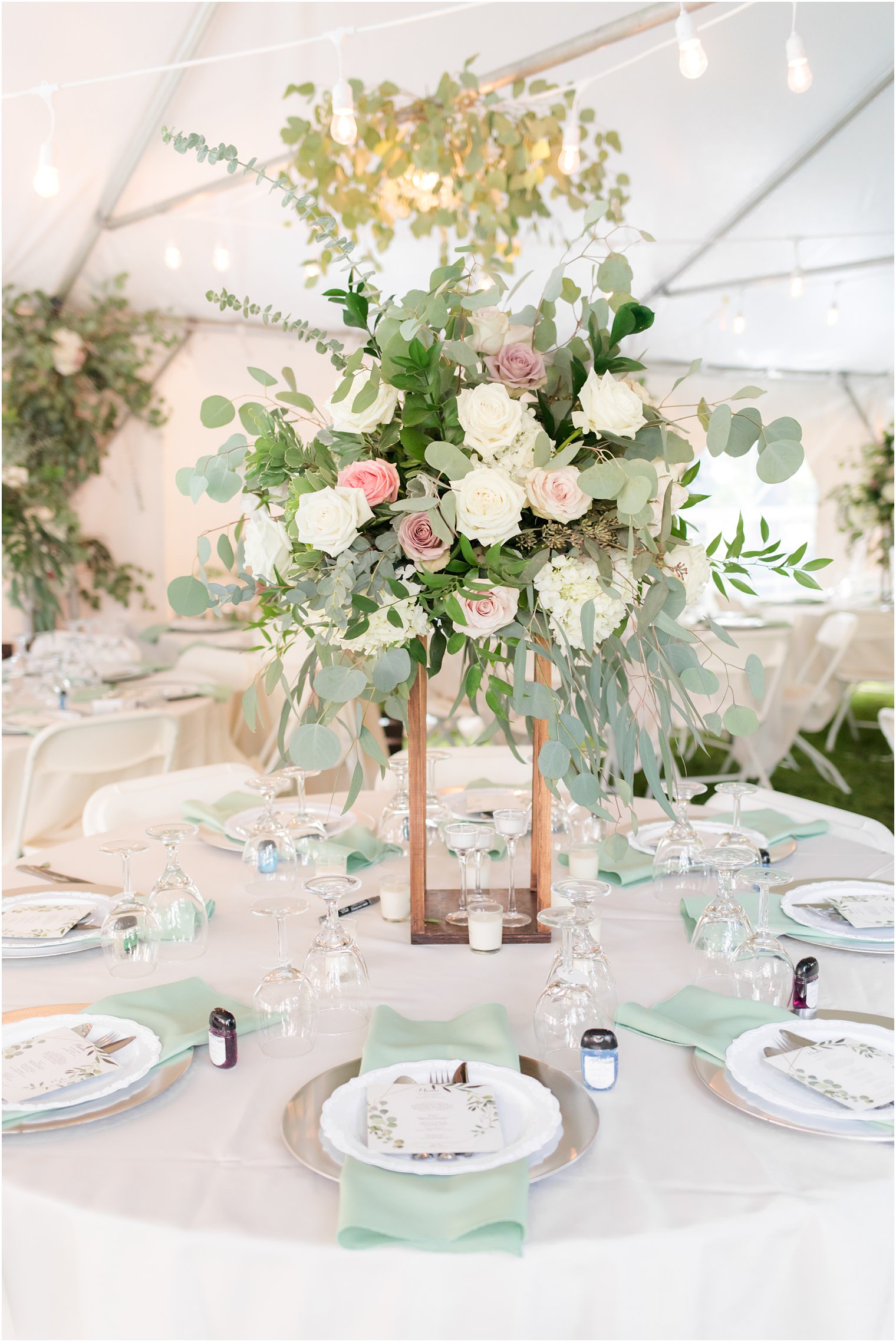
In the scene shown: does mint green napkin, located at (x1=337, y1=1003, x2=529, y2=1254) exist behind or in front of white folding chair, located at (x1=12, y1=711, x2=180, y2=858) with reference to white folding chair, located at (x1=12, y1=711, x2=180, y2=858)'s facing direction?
behind

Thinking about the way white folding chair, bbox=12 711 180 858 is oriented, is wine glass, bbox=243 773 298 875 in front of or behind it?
behind

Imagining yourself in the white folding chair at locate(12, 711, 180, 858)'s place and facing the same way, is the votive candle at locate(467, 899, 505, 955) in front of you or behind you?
behind

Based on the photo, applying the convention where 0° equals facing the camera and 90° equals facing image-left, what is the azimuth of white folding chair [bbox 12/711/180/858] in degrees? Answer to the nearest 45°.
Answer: approximately 135°

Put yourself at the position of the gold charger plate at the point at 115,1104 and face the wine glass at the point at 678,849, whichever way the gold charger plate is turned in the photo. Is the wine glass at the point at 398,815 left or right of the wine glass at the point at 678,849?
left

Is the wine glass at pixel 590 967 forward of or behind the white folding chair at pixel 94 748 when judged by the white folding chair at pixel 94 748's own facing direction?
behind
